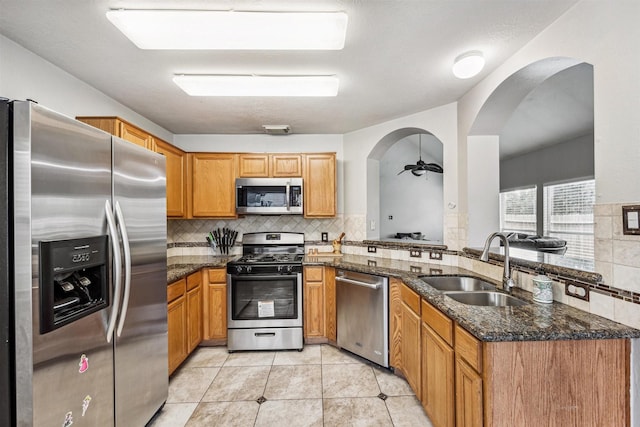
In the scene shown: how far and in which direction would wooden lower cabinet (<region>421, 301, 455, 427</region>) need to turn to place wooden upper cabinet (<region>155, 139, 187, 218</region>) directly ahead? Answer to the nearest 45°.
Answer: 0° — it already faces it

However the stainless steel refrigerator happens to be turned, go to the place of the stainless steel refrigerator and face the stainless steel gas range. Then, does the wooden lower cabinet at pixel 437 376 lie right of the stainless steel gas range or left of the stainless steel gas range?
right

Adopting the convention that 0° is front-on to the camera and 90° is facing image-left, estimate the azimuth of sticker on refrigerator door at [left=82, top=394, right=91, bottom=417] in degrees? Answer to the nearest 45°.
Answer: approximately 315°

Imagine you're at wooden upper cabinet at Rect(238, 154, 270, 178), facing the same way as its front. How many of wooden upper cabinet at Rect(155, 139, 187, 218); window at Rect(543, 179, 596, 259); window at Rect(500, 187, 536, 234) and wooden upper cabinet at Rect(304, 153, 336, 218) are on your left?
3

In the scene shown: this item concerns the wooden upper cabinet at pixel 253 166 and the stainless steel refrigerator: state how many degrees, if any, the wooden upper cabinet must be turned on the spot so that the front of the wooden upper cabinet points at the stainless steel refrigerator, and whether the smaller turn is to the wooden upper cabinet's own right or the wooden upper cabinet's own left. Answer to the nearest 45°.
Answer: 0° — it already faces it

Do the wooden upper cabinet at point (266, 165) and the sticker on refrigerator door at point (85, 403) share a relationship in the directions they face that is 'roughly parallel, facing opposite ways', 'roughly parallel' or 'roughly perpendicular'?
roughly perpendicular

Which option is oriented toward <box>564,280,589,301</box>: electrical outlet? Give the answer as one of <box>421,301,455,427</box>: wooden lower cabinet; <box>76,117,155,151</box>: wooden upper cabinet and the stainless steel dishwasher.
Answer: the wooden upper cabinet

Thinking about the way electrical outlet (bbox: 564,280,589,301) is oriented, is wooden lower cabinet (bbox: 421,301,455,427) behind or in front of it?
in front

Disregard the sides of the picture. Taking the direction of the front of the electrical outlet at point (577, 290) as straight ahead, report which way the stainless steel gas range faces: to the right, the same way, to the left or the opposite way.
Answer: to the left

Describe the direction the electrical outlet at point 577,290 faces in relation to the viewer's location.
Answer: facing the viewer and to the left of the viewer

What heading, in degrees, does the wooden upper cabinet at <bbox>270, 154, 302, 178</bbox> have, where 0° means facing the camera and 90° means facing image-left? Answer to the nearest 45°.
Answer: approximately 0°

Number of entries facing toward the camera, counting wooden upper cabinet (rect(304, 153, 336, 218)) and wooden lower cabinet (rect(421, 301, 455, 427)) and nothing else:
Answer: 1

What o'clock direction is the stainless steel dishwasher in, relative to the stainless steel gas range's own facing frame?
The stainless steel dishwasher is roughly at 10 o'clock from the stainless steel gas range.

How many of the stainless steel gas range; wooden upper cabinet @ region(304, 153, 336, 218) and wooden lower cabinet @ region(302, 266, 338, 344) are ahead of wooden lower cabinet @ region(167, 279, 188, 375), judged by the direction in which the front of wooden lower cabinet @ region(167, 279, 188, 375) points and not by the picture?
3

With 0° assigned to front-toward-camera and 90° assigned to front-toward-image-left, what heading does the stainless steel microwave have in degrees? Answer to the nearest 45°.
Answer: approximately 0°

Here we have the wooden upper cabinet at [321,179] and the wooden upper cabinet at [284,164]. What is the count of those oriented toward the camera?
2
